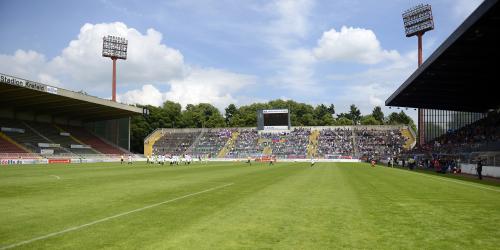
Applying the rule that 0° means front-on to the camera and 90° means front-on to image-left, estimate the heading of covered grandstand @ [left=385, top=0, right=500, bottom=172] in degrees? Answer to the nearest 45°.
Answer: approximately 90°
